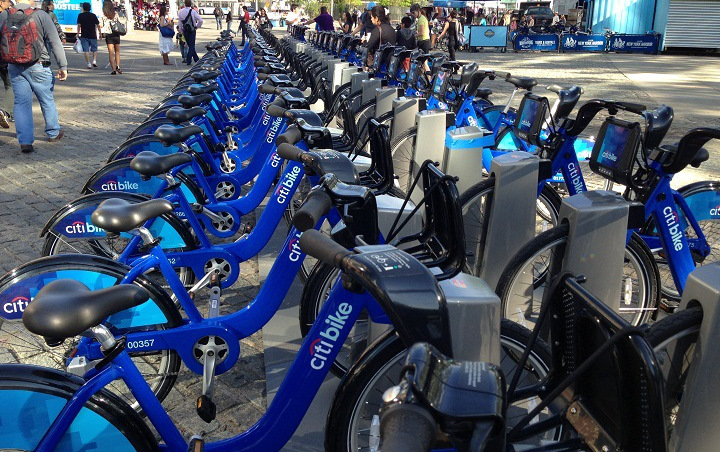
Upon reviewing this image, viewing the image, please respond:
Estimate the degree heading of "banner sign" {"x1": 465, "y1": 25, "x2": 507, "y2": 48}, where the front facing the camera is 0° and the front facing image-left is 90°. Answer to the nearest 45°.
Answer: approximately 0°

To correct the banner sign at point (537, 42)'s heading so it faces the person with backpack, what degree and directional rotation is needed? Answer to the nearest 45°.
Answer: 0° — it already faces them

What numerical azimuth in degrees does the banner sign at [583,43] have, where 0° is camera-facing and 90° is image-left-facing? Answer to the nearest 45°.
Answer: approximately 0°

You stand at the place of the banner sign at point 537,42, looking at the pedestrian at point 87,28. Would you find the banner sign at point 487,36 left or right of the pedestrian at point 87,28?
right

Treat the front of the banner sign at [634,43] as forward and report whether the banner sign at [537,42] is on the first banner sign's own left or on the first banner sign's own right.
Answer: on the first banner sign's own right

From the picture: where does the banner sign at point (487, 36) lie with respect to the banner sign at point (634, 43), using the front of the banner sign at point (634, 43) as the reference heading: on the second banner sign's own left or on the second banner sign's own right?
on the second banner sign's own right

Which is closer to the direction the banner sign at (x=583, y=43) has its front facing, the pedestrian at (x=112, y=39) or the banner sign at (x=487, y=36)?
the pedestrian

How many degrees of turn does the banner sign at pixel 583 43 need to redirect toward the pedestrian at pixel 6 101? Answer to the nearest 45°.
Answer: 0° — it already faces them
